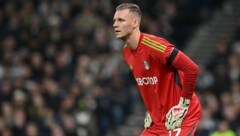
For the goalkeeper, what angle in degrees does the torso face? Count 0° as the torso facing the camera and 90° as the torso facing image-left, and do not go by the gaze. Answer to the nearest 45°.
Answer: approximately 45°

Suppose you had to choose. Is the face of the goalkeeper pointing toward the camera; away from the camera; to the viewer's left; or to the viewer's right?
to the viewer's left
